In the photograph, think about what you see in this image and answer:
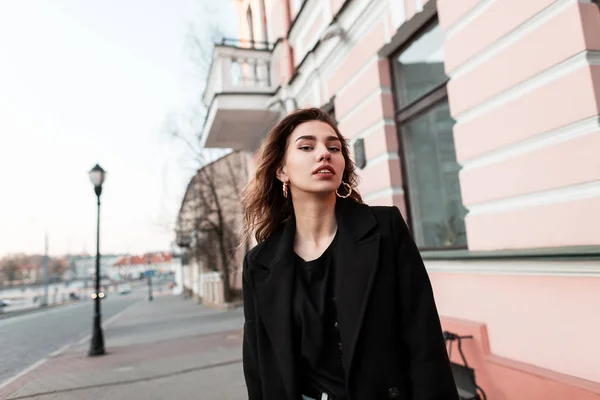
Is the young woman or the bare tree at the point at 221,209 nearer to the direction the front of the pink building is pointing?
the young woman

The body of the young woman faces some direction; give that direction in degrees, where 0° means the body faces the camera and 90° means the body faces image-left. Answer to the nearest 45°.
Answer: approximately 0°

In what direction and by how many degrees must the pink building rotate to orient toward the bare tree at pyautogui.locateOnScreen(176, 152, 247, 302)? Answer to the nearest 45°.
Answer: approximately 90° to its right

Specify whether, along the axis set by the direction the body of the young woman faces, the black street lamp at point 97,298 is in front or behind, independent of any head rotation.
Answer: behind

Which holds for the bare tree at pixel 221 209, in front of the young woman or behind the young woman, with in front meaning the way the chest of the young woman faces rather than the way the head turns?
behind

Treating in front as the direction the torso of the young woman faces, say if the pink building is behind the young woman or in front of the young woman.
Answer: behind

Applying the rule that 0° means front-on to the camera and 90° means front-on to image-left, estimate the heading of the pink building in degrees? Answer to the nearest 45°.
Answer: approximately 45°
